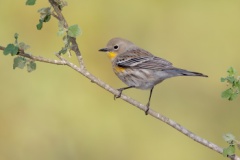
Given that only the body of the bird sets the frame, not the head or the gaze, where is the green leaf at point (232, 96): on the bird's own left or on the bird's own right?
on the bird's own left

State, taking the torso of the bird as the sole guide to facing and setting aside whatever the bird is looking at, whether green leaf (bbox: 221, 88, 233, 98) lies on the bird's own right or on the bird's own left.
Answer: on the bird's own left

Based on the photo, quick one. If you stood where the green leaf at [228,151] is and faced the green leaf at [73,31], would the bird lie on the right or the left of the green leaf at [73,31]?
right

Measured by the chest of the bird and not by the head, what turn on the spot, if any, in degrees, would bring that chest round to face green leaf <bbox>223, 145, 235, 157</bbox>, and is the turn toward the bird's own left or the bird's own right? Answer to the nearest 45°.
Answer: approximately 180°

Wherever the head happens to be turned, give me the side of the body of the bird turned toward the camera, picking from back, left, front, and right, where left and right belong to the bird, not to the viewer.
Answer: left
